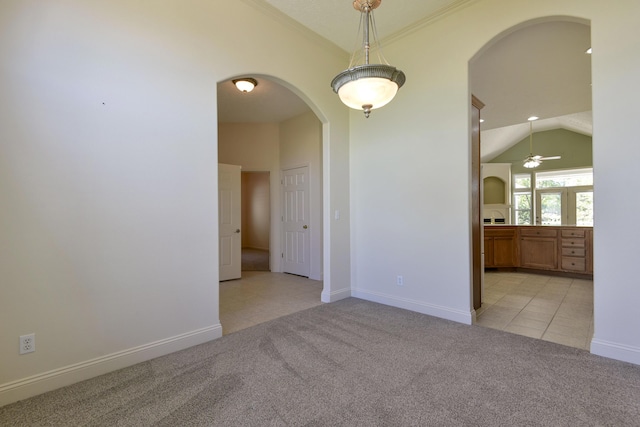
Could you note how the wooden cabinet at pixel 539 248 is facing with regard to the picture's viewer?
facing the viewer

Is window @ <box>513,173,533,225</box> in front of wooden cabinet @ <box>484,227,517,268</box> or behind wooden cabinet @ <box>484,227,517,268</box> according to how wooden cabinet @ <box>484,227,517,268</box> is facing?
behind

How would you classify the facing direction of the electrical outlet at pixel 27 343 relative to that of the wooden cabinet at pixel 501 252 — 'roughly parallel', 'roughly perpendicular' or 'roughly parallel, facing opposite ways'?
roughly perpendicular

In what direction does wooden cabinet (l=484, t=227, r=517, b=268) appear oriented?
toward the camera

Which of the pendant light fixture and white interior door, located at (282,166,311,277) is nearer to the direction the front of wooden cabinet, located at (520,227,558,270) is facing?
the pendant light fixture

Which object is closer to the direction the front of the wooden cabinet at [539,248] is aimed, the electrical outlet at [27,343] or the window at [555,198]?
the electrical outlet

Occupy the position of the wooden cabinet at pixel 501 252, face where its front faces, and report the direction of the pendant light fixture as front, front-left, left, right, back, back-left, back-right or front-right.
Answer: front

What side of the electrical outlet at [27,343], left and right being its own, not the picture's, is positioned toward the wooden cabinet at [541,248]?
left

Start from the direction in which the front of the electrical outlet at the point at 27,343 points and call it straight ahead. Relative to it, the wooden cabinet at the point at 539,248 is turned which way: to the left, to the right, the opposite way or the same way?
to the right

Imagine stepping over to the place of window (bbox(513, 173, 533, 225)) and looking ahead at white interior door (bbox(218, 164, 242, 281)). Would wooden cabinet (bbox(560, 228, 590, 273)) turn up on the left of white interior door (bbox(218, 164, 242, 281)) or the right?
left

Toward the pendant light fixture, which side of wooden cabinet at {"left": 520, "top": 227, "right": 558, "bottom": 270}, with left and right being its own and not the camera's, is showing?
front

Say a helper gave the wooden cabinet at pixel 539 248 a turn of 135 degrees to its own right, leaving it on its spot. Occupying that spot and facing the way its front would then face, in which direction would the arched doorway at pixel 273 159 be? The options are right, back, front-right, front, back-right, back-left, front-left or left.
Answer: left
